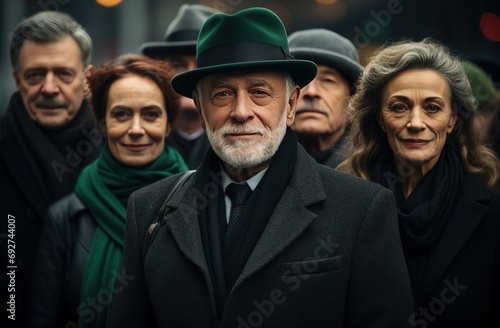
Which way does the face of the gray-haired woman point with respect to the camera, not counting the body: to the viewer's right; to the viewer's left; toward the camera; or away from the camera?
toward the camera

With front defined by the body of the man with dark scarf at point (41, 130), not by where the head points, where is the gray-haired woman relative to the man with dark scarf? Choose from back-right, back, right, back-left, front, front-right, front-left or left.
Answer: front-left

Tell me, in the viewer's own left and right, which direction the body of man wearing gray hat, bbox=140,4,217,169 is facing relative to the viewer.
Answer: facing the viewer

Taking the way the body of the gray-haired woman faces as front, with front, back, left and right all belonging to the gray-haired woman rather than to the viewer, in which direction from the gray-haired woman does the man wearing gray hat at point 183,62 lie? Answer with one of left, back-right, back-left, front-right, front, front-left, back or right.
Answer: back-right

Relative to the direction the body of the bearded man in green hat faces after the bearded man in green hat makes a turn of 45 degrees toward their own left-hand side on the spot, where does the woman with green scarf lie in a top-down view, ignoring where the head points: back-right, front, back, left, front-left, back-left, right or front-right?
back

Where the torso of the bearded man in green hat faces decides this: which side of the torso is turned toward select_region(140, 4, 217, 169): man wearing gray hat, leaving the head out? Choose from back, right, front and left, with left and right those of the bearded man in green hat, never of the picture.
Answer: back

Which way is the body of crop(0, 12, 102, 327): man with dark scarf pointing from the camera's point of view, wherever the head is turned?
toward the camera

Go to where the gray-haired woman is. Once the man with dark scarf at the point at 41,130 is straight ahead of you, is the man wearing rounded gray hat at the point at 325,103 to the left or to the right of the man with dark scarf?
right

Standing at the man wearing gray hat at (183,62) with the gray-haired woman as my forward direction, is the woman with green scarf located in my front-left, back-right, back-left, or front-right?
front-right

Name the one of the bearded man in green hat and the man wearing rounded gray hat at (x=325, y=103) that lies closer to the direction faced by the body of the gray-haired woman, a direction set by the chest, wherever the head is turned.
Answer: the bearded man in green hat

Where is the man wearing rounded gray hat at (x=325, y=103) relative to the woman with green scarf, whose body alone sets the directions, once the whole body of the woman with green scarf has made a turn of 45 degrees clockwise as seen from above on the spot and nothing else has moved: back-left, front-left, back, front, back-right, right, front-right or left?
back-left

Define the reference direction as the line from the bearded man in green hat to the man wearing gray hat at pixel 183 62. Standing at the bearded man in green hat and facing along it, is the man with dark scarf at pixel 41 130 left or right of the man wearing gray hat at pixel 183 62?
left

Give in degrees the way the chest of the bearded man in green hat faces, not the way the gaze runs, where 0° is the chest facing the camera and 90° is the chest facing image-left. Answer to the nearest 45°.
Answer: approximately 0°

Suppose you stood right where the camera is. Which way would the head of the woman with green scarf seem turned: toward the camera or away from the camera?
toward the camera

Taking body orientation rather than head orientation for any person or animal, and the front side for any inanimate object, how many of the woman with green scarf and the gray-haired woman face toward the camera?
2

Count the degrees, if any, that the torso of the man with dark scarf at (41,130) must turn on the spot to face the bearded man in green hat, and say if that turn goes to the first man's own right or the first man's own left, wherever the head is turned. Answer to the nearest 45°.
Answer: approximately 45° to the first man's own left

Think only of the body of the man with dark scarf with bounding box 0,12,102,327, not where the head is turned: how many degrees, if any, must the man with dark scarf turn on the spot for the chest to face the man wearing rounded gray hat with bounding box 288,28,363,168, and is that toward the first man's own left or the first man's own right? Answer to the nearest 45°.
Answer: approximately 90° to the first man's own left

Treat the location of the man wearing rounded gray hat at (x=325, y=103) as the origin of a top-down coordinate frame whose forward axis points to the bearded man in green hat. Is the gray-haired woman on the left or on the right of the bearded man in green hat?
left

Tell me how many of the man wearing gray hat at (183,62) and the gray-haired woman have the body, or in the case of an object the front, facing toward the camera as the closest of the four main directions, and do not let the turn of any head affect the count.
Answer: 2

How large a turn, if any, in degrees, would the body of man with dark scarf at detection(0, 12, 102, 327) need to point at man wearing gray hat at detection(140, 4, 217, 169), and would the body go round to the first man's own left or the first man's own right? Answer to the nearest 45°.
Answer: approximately 135° to the first man's own left

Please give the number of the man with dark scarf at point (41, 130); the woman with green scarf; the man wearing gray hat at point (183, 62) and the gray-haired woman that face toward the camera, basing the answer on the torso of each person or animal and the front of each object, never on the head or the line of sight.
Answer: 4
